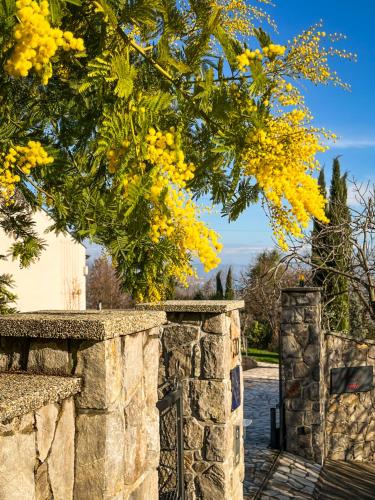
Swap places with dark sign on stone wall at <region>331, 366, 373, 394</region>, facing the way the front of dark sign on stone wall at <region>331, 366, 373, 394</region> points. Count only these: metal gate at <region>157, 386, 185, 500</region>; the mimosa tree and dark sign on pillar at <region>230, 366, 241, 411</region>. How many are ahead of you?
3

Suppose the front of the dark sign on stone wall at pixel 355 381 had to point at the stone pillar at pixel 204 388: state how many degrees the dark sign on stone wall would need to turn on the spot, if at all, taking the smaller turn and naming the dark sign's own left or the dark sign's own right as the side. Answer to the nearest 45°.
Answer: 0° — it already faces it

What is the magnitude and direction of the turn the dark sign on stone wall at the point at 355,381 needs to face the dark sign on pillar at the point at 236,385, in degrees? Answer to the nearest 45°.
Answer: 0° — it already faces it

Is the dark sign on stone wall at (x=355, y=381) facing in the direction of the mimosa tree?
yes

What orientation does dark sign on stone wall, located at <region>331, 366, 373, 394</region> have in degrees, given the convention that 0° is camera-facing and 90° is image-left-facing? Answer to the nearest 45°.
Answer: approximately 0°
